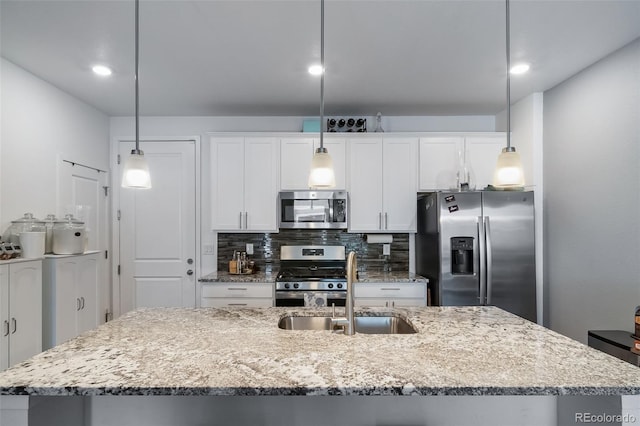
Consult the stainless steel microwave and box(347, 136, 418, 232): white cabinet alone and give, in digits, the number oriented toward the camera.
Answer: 2

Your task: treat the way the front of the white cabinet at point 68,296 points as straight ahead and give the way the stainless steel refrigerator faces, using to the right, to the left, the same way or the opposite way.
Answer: to the right

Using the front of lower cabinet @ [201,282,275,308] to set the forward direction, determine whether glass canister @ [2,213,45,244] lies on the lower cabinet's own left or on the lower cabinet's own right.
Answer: on the lower cabinet's own right

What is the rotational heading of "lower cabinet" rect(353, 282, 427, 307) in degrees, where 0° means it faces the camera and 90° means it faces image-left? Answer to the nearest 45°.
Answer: approximately 0°

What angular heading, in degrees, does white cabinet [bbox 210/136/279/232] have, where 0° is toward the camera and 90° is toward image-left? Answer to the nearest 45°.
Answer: approximately 0°

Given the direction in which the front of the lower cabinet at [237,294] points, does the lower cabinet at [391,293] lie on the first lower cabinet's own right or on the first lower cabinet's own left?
on the first lower cabinet's own left
